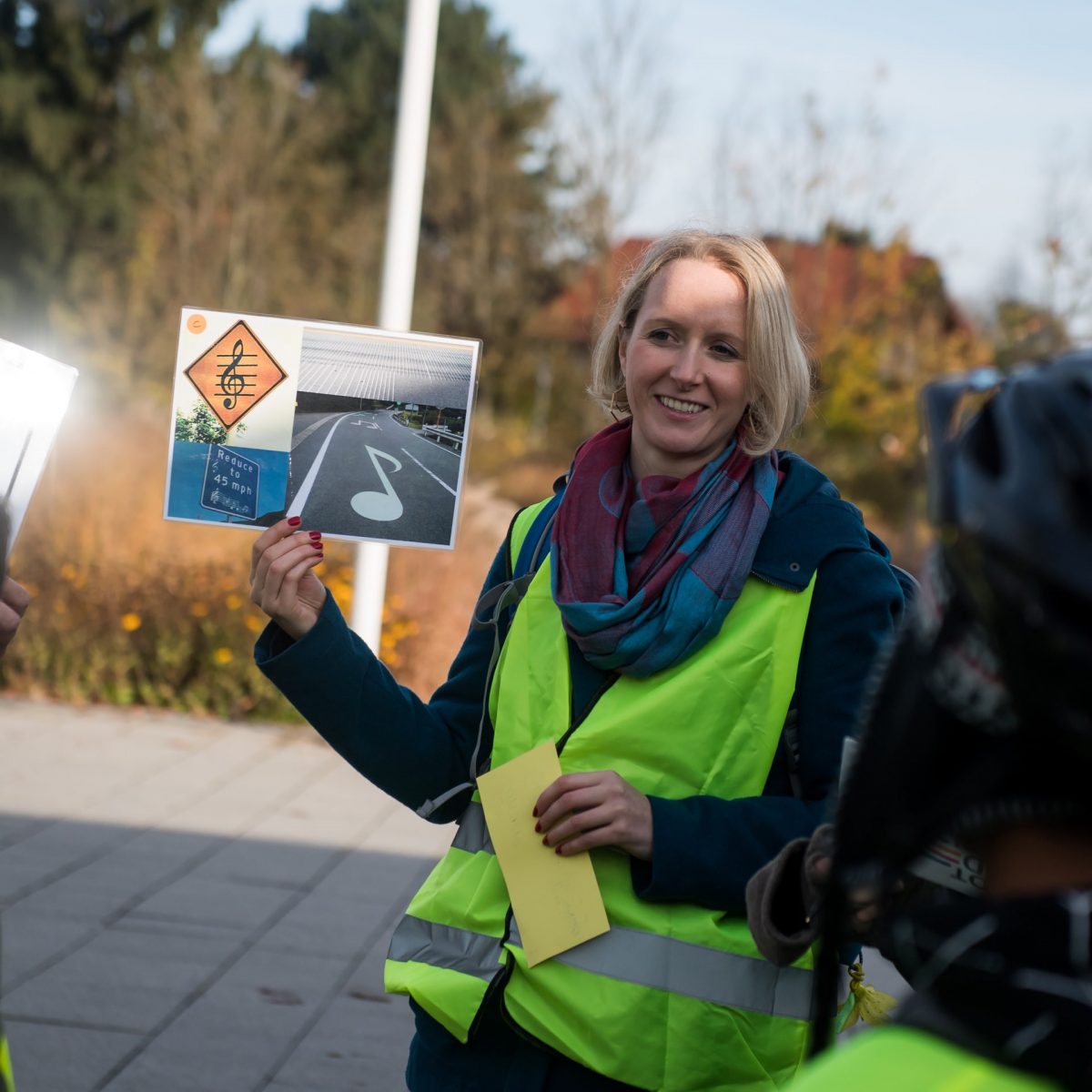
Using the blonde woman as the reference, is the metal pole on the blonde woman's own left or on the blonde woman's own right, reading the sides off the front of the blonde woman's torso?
on the blonde woman's own right
